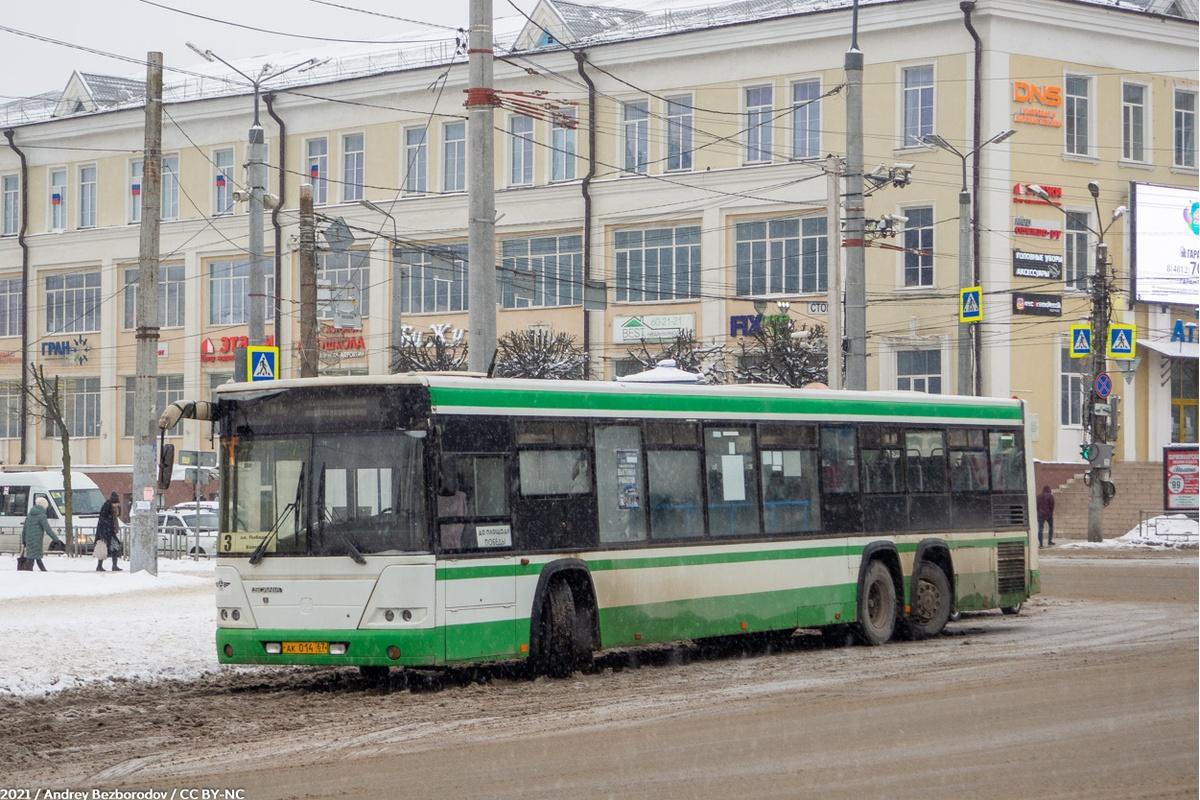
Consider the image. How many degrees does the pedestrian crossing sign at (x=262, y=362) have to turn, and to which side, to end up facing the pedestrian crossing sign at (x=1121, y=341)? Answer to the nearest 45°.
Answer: approximately 135° to its left

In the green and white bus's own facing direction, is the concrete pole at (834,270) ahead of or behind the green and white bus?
behind

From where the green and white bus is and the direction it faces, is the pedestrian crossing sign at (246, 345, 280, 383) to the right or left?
on its right

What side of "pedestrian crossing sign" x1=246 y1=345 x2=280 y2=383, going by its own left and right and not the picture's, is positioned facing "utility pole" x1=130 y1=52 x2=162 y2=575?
right

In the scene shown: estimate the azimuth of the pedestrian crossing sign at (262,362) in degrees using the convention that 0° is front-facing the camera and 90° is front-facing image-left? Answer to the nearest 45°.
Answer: approximately 0°

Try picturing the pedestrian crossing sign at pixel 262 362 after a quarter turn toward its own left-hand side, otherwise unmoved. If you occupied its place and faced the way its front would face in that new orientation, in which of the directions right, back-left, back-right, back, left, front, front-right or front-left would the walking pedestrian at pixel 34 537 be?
back-right

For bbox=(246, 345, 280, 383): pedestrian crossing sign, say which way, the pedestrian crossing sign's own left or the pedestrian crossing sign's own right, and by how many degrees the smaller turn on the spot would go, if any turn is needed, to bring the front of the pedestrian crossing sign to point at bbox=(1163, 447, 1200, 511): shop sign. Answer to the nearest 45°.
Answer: approximately 135° to the pedestrian crossing sign's own left

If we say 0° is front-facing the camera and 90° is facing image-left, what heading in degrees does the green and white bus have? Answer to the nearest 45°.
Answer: approximately 45°

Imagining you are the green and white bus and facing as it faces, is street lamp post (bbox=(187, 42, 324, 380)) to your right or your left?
on your right

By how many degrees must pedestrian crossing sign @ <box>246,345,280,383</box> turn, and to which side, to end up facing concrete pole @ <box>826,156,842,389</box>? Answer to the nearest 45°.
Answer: approximately 90° to its left
